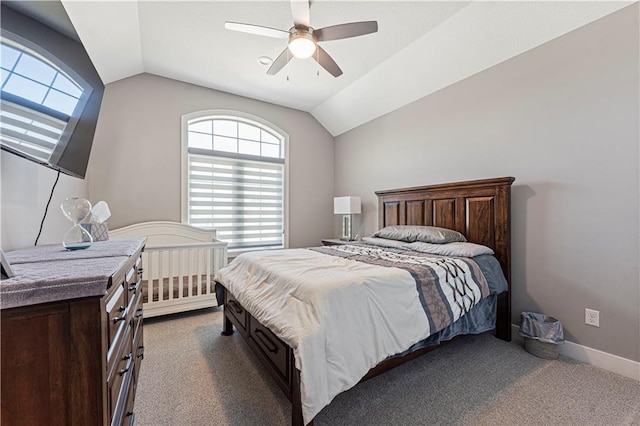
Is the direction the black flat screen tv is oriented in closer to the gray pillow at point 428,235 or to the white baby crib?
the gray pillow

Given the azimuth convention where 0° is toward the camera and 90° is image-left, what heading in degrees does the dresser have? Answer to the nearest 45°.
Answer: approximately 270°

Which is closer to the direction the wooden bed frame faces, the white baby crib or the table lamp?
the white baby crib

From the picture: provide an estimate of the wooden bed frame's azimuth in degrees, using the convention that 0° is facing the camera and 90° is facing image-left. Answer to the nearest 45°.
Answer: approximately 45°

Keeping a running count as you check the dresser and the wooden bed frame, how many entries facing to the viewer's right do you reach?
1

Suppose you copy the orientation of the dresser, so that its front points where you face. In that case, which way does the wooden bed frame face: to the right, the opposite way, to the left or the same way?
the opposite way
